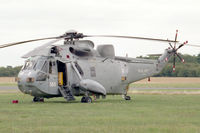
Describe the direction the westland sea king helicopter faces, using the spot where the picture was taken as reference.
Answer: facing the viewer and to the left of the viewer
